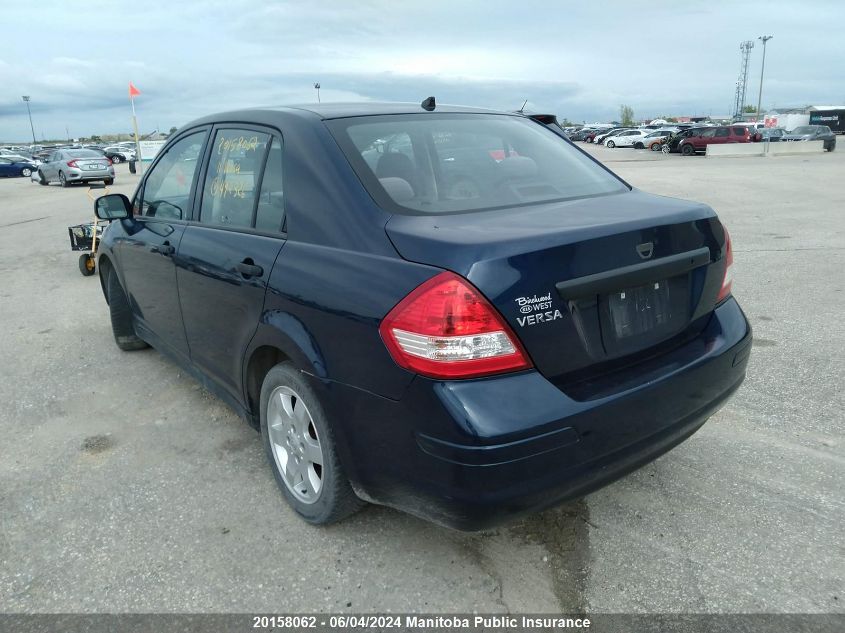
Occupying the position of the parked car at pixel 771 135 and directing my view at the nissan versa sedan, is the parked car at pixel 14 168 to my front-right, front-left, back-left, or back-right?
front-right

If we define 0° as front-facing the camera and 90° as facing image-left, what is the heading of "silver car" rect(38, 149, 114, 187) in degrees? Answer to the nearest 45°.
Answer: approximately 135°

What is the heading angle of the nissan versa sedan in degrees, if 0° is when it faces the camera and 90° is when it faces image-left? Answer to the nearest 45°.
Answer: approximately 135°

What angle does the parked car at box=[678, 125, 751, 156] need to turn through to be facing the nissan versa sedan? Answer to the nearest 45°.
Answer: approximately 90° to its left

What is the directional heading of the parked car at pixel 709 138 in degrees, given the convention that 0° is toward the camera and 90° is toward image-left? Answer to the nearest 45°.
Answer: approximately 90°

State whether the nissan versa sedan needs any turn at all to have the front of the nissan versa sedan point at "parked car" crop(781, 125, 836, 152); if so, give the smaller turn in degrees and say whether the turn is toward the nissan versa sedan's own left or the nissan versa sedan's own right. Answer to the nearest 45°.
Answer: approximately 90° to the nissan versa sedan's own right

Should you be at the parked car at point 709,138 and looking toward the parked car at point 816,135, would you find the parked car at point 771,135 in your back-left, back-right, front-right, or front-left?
front-left

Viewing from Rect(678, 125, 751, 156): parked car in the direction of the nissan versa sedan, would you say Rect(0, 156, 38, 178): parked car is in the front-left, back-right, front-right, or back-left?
front-right
